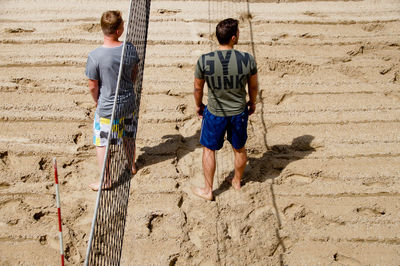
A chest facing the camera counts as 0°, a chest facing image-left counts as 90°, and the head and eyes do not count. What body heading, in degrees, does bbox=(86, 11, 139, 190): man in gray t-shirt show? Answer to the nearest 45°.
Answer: approximately 180°

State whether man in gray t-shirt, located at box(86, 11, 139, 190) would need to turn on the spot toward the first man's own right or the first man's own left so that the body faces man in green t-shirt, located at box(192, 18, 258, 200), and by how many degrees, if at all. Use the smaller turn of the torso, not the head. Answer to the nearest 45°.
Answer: approximately 135° to the first man's own right
